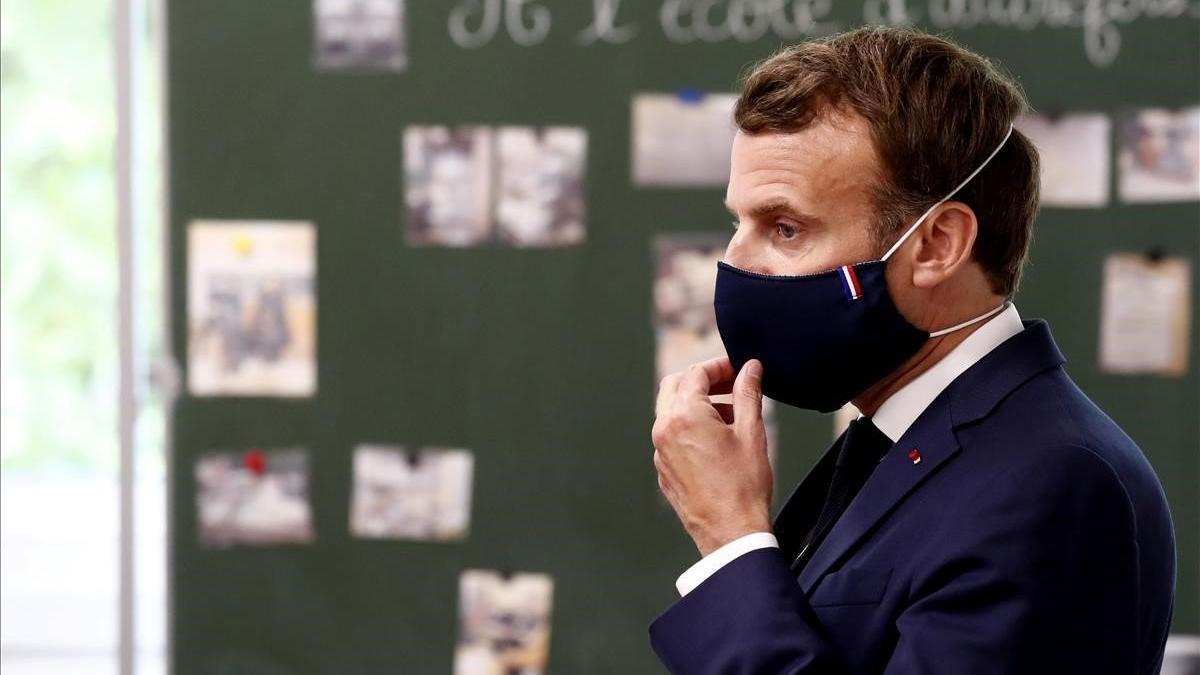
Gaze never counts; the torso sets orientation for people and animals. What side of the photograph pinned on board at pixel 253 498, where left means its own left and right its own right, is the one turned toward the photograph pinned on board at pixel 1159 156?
left

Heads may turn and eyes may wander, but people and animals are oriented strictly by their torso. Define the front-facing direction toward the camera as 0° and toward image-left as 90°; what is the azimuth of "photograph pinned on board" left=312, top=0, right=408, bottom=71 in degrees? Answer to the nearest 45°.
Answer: approximately 0°

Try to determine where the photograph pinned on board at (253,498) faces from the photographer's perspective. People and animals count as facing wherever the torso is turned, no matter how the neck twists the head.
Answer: facing the viewer

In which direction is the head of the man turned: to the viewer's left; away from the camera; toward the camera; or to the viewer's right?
to the viewer's left

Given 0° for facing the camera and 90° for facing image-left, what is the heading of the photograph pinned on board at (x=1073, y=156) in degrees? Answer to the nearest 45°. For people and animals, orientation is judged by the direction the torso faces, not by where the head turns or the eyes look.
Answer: approximately 0°

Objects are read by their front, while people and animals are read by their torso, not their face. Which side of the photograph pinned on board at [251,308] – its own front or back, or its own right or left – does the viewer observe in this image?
front

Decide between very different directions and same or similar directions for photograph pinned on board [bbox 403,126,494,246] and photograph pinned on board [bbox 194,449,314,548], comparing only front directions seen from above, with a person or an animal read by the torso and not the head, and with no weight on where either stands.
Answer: same or similar directions

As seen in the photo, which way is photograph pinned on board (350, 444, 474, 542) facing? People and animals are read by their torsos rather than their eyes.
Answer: toward the camera
